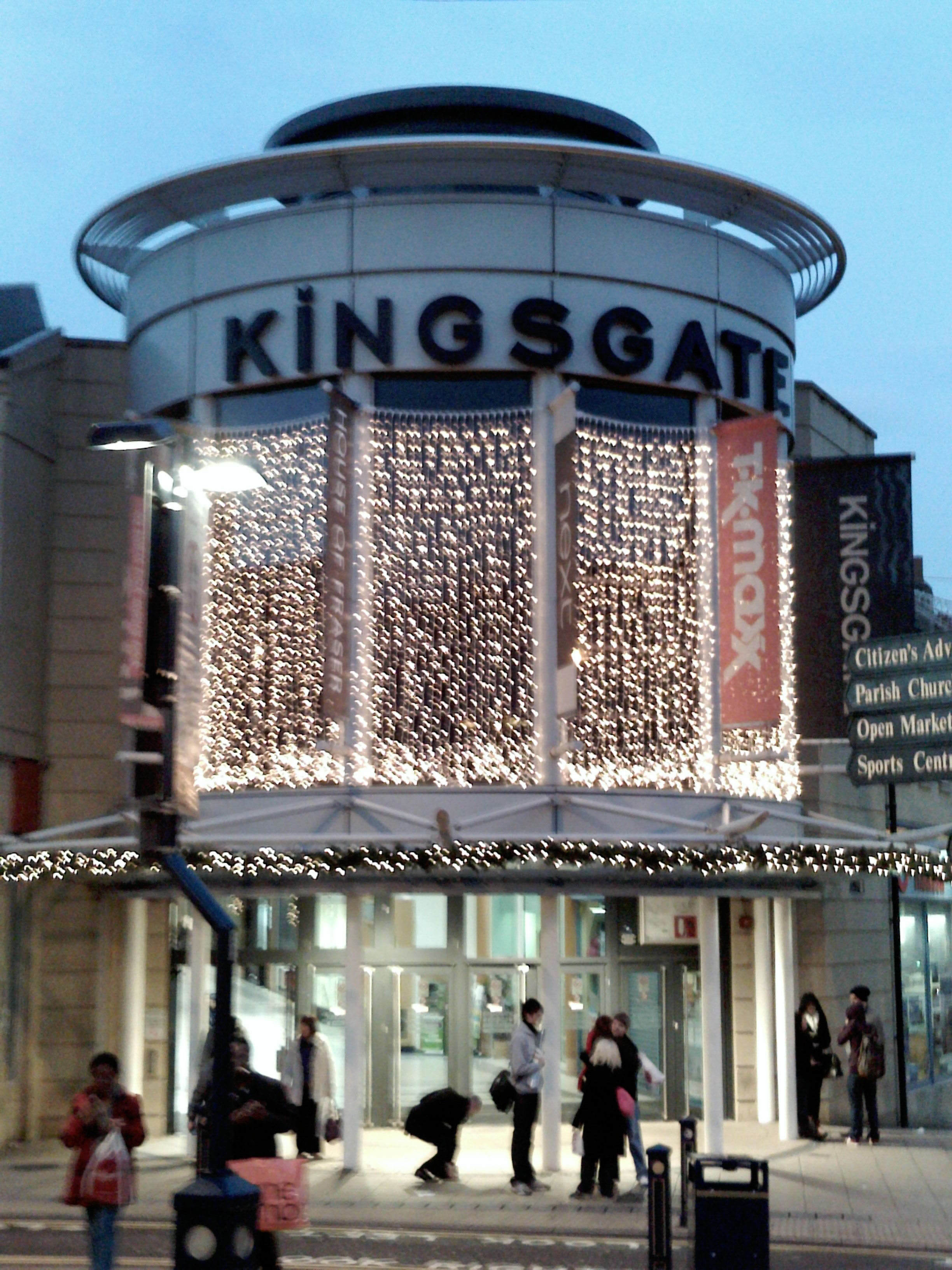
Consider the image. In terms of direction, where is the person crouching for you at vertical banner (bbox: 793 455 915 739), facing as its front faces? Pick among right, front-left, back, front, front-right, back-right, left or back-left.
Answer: front-right

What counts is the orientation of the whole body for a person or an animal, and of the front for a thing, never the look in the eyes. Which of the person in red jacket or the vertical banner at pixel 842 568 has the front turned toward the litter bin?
the vertical banner

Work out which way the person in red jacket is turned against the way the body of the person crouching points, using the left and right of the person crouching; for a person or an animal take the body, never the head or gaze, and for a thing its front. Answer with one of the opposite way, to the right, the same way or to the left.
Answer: to the right

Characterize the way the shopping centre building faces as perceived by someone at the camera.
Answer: facing the viewer

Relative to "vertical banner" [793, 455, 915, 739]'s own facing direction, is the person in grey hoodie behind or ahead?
ahead

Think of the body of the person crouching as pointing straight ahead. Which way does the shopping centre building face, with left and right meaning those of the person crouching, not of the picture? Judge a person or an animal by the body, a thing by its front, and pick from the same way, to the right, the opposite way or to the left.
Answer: to the right

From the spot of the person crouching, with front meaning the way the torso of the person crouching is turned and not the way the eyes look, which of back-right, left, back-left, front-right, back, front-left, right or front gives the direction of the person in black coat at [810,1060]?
front-left

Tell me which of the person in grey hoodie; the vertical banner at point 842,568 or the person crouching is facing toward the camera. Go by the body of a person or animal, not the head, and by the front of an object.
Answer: the vertical banner

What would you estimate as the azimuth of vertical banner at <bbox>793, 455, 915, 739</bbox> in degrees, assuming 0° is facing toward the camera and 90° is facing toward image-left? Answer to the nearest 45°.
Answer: approximately 0°
